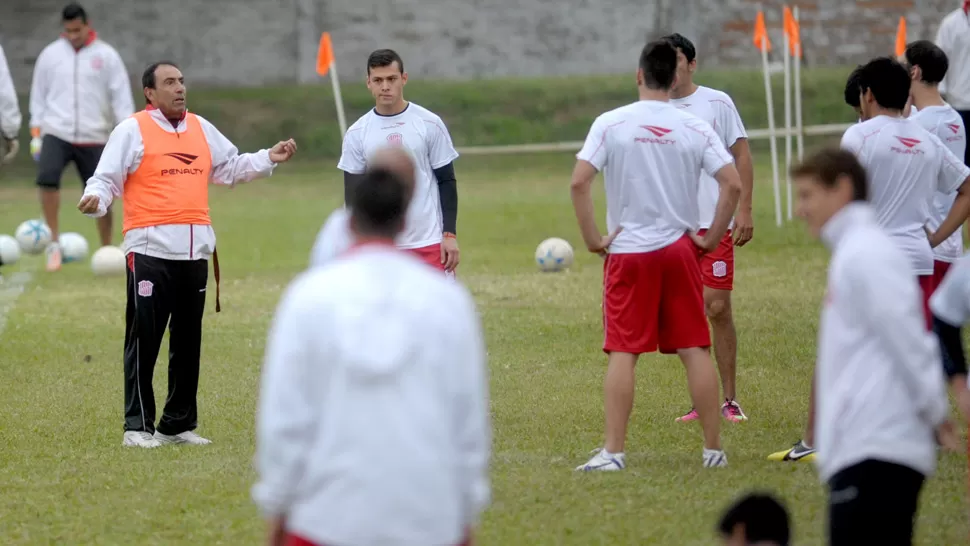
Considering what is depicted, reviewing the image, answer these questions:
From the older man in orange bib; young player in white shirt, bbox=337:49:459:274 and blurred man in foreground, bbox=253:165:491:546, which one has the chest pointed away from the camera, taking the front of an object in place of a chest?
the blurred man in foreground

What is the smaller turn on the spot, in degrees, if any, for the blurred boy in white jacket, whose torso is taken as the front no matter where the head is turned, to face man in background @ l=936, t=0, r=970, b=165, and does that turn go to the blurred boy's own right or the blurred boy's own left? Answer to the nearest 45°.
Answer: approximately 90° to the blurred boy's own right

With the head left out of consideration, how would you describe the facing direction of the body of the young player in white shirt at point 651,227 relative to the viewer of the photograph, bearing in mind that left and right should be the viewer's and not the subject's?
facing away from the viewer

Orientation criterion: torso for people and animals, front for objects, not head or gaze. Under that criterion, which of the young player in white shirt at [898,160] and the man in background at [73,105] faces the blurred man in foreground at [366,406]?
the man in background

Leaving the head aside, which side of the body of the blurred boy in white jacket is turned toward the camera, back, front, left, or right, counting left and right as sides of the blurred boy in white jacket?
left

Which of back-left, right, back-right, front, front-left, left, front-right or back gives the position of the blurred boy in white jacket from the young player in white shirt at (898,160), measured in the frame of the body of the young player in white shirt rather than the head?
back-left

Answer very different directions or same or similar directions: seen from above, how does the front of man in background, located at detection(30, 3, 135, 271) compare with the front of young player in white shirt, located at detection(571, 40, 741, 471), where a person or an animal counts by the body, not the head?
very different directions

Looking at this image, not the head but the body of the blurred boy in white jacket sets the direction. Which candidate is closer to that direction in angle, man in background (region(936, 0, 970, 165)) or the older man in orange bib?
the older man in orange bib

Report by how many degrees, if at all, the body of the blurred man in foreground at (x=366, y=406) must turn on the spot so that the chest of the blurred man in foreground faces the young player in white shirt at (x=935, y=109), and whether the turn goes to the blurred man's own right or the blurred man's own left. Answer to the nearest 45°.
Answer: approximately 45° to the blurred man's own right

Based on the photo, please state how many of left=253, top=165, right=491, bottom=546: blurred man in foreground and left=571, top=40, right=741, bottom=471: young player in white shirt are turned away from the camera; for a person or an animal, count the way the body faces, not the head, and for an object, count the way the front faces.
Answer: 2

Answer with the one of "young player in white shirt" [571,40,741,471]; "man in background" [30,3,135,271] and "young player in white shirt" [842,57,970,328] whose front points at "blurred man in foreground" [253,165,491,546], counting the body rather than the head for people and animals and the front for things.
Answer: the man in background

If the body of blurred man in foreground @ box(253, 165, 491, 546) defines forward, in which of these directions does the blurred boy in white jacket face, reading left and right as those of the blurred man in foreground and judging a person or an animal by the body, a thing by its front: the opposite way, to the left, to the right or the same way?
to the left

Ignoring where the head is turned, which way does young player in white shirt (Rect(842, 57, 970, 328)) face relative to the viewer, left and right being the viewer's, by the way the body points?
facing away from the viewer and to the left of the viewer

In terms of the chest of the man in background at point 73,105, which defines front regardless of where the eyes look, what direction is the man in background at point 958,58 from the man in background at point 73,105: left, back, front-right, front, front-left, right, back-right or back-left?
front-left

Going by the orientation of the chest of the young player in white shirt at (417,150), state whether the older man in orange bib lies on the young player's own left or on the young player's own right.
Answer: on the young player's own right

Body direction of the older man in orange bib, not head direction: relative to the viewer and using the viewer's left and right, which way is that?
facing the viewer and to the right of the viewer

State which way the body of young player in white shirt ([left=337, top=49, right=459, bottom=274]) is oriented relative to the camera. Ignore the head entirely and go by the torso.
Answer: toward the camera
